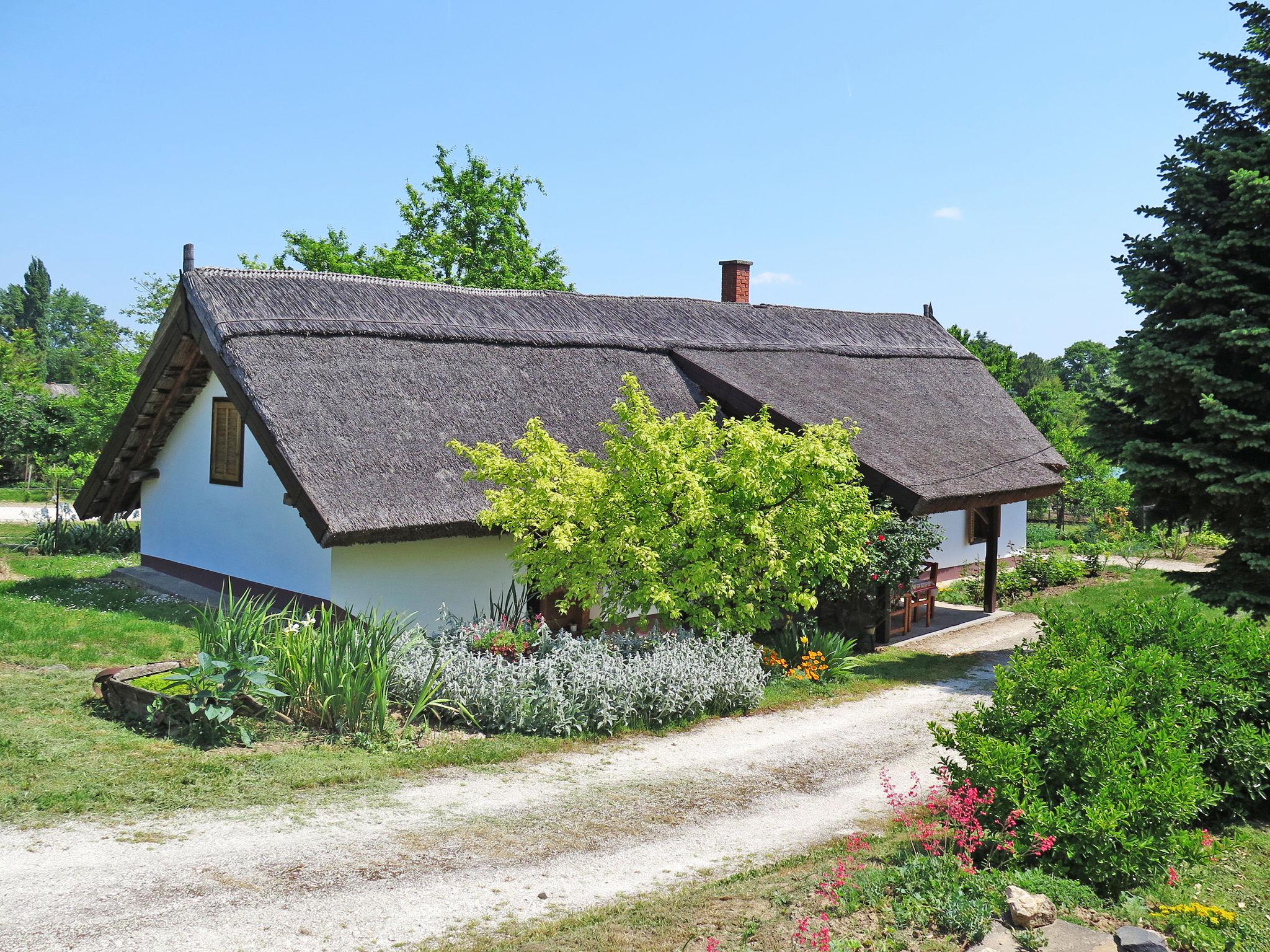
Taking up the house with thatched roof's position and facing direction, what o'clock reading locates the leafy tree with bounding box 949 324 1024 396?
The leafy tree is roughly at 9 o'clock from the house with thatched roof.

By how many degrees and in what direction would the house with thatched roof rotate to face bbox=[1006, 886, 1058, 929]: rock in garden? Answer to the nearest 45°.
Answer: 0° — it already faces it

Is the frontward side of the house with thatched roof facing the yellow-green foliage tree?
yes

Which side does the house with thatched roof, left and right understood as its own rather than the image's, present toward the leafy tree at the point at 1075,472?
left

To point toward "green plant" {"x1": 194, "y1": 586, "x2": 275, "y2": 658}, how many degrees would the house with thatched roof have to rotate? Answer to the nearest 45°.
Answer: approximately 45° to its right

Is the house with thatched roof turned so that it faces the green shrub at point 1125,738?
yes

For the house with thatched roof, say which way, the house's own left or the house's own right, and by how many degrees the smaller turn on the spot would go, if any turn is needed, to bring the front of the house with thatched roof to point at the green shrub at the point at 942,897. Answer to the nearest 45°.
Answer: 0° — it already faces it

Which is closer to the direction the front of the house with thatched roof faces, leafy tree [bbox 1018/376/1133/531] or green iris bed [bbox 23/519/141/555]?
the leafy tree

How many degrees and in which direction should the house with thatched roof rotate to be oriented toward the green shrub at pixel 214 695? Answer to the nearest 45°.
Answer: approximately 45° to its right

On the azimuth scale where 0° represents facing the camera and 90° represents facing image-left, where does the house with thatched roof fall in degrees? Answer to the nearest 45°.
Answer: approximately 315°

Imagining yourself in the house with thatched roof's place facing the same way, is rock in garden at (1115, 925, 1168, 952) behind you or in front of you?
in front

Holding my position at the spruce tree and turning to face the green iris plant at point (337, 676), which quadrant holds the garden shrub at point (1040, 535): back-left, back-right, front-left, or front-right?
back-right

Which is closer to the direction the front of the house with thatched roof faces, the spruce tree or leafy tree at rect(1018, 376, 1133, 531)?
the spruce tree

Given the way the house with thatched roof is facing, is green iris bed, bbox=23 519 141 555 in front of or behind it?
behind
